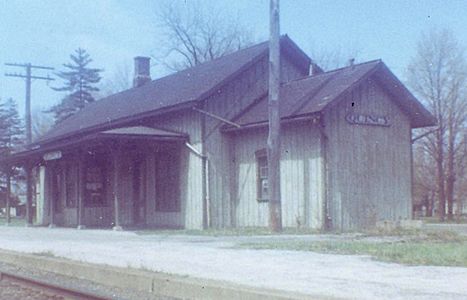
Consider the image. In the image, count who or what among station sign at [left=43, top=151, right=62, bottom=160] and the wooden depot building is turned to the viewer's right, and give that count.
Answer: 0

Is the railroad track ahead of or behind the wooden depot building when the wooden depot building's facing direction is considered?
ahead

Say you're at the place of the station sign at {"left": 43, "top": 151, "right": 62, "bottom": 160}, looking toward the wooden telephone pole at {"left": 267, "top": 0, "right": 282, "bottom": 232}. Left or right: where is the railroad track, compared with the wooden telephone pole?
right

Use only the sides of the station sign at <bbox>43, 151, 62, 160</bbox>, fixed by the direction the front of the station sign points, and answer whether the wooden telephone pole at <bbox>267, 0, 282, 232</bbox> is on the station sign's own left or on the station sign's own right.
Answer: on the station sign's own left

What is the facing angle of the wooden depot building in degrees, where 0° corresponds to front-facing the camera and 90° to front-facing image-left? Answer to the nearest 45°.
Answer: approximately 45°

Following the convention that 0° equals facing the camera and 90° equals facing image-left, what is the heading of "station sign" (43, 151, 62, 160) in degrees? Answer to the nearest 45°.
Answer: approximately 45°
